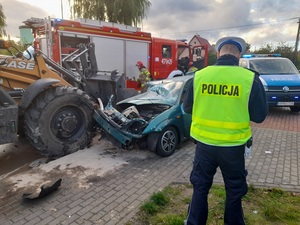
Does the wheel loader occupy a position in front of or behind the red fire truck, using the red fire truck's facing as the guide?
behind

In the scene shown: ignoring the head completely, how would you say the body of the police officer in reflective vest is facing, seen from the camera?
away from the camera

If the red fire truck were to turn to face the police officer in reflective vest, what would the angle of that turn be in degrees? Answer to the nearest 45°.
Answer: approximately 135° to its right

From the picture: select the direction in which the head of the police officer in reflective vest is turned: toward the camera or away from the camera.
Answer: away from the camera

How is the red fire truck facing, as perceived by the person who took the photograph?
facing away from the viewer and to the right of the viewer
